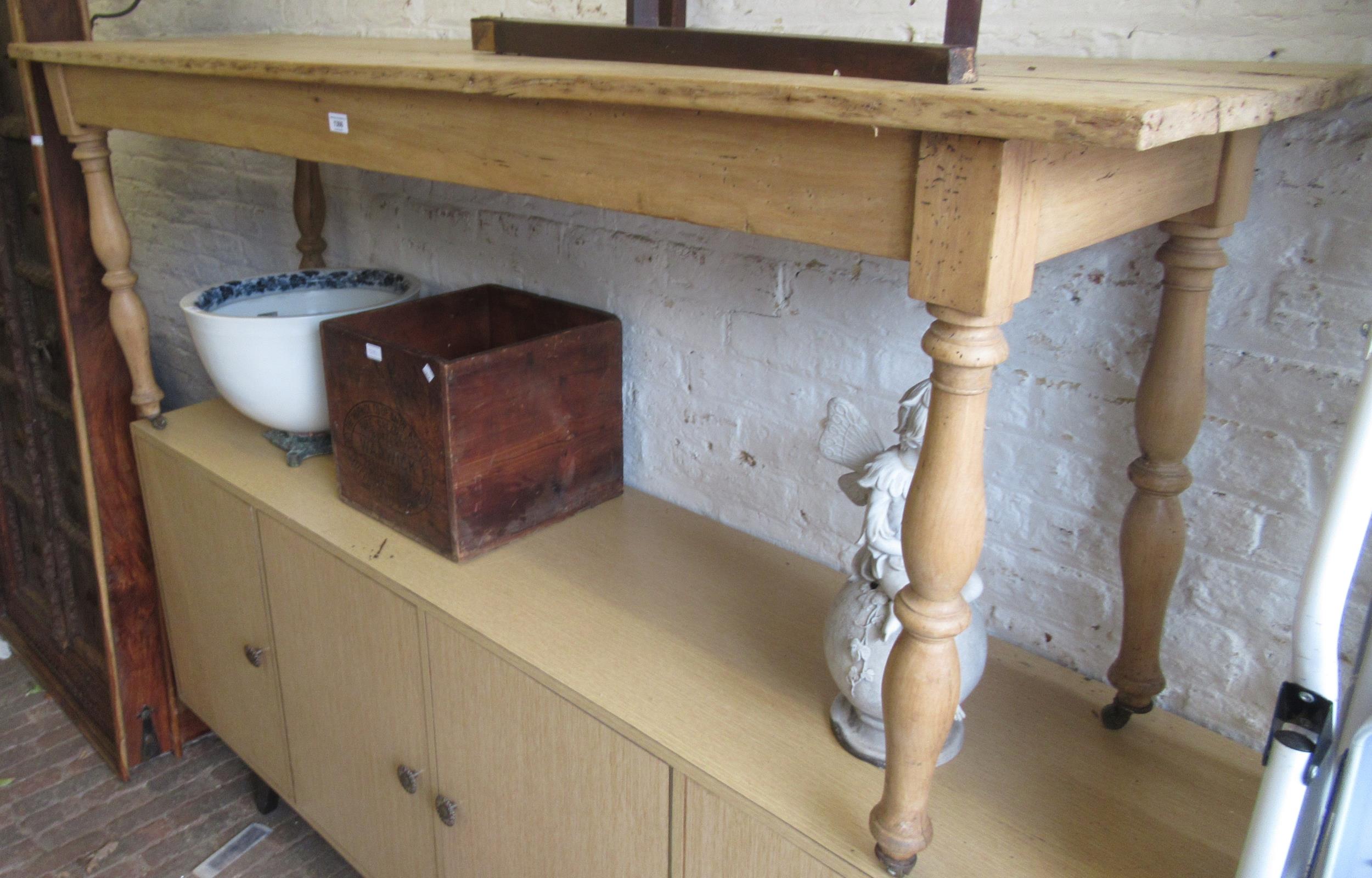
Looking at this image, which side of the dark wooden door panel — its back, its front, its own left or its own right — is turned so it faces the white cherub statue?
left

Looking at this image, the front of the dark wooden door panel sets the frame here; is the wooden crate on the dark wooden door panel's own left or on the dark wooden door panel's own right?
on the dark wooden door panel's own left

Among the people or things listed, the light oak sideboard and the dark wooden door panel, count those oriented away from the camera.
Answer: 0

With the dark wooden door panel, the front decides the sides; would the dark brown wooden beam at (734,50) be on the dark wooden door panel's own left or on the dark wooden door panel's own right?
on the dark wooden door panel's own left

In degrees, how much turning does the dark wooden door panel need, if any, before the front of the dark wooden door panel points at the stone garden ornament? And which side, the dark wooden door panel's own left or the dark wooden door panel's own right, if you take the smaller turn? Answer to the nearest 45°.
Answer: approximately 90° to the dark wooden door panel's own left

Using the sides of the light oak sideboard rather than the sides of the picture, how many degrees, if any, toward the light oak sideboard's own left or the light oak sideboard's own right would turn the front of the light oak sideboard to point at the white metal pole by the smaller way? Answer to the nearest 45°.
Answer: approximately 90° to the light oak sideboard's own left

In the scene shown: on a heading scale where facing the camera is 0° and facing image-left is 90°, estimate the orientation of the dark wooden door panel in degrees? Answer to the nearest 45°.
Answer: approximately 45°

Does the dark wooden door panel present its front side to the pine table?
no
